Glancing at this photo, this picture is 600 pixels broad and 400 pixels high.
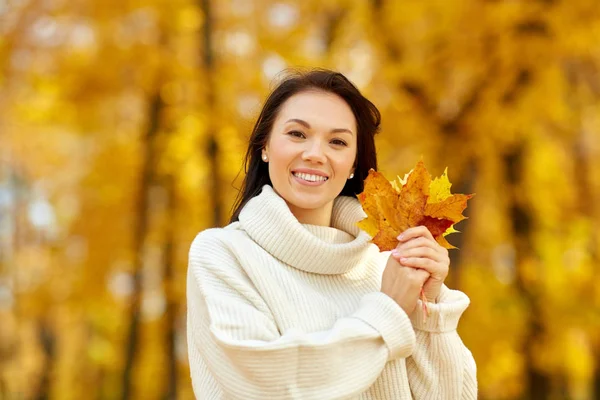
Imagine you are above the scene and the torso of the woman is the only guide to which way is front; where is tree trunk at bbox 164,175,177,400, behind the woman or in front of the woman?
behind

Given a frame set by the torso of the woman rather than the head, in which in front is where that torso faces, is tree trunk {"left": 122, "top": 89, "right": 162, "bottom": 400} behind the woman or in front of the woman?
behind

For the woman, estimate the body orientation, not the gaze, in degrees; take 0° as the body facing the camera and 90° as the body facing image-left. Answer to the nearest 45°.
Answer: approximately 315°

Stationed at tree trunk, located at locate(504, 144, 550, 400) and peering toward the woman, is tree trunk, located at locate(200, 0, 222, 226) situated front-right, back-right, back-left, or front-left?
front-right

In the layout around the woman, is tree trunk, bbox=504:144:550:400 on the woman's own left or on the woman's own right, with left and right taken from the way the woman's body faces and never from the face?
on the woman's own left

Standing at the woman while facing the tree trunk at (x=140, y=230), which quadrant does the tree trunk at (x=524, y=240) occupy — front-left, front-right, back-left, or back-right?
front-right

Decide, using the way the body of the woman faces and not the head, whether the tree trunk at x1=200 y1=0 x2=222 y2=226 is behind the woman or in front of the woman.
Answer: behind

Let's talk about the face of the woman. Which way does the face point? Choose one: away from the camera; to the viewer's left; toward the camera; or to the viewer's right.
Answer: toward the camera
